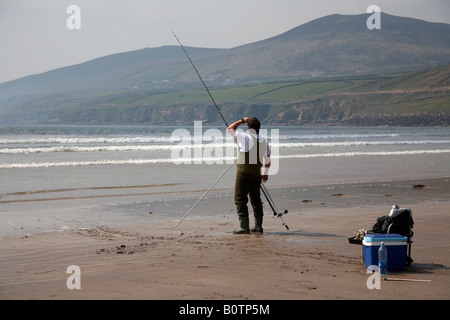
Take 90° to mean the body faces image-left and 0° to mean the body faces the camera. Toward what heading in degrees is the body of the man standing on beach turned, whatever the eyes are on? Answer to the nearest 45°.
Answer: approximately 135°

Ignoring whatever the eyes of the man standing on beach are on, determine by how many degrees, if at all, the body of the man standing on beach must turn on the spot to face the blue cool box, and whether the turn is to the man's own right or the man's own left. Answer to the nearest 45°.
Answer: approximately 180°
